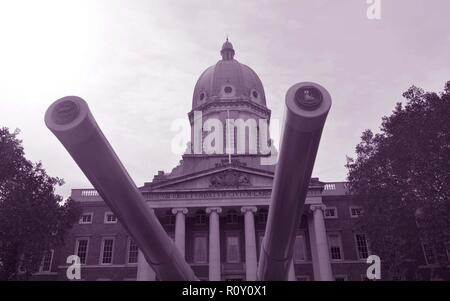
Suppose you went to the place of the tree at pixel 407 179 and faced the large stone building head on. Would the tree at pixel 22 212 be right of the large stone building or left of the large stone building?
left

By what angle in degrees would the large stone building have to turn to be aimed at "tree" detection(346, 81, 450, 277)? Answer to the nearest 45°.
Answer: approximately 45° to its left

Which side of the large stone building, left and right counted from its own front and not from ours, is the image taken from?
front

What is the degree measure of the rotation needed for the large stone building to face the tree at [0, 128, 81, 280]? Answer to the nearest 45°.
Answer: approximately 45° to its right
